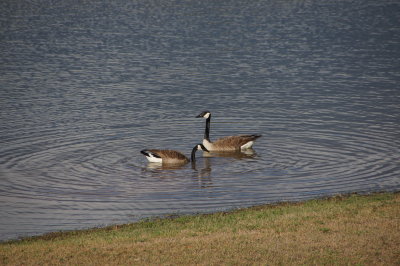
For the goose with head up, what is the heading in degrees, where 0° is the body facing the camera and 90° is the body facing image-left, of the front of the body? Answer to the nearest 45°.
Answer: approximately 90°

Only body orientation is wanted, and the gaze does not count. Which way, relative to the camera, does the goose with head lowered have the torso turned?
to the viewer's right

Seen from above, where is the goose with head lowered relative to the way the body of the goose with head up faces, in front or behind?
in front

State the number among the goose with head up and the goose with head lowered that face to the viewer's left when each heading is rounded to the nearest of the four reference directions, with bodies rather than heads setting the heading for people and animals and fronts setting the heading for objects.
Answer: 1

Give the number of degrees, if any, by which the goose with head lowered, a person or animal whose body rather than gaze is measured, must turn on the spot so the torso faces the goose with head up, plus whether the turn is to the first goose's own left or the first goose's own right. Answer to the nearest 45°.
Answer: approximately 45° to the first goose's own left

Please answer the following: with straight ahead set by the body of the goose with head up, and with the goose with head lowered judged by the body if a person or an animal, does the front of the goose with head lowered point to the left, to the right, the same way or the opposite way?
the opposite way
